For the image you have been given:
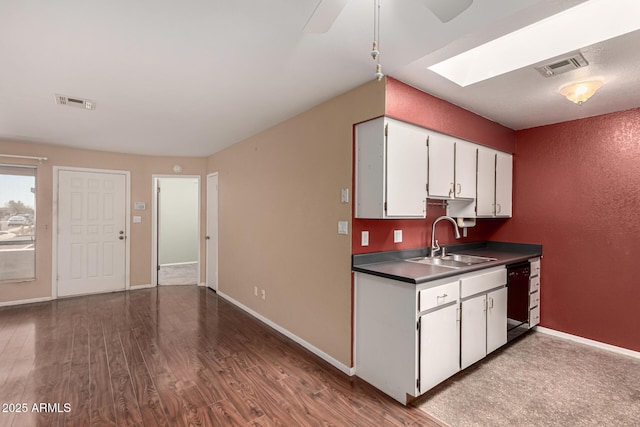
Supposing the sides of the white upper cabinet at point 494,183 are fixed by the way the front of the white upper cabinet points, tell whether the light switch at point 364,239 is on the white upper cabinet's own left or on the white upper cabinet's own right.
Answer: on the white upper cabinet's own right

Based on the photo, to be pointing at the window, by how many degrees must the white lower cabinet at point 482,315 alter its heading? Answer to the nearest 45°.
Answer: approximately 135° to its right

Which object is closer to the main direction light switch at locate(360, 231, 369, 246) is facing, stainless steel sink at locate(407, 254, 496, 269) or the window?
the stainless steel sink

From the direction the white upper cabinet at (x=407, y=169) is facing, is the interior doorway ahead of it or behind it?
behind

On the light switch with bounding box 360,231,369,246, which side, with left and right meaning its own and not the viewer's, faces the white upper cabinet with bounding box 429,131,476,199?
left

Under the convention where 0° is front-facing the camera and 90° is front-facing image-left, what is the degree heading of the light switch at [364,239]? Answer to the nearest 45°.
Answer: approximately 315°

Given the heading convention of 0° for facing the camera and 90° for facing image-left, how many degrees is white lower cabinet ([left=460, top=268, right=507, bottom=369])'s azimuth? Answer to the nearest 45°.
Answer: approximately 315°

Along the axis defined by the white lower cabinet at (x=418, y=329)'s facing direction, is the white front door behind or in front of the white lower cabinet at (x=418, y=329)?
behind

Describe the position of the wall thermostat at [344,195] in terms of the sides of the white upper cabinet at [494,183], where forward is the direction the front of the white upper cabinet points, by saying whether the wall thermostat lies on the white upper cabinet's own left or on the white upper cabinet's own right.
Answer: on the white upper cabinet's own right

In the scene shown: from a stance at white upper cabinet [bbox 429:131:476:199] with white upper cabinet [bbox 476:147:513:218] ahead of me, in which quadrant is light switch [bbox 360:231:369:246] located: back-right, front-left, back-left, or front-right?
back-left

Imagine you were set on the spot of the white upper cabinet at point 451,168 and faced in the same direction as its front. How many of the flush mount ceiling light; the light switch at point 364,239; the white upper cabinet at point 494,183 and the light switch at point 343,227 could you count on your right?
2
